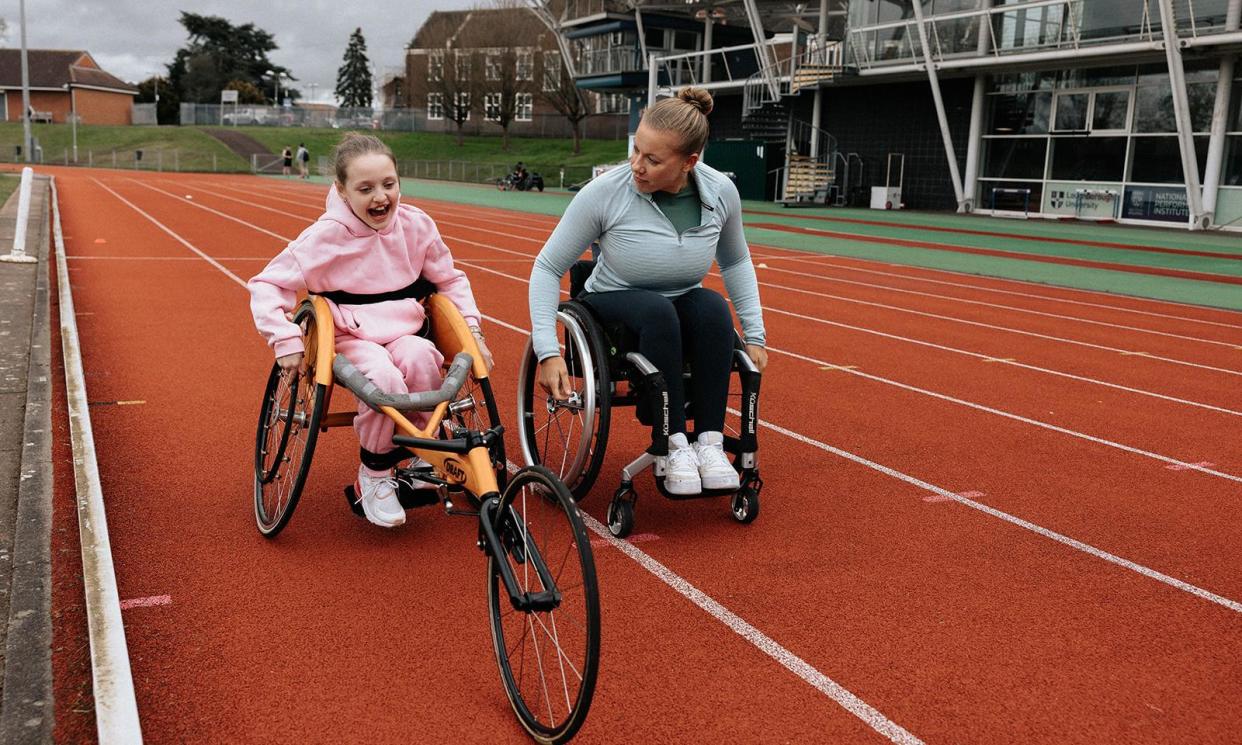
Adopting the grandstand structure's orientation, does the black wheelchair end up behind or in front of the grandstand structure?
in front

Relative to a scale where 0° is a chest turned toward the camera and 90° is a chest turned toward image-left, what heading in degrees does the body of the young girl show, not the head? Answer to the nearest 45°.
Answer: approximately 315°

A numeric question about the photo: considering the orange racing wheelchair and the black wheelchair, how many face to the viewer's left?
0

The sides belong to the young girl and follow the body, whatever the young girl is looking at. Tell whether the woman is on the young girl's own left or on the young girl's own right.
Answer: on the young girl's own left

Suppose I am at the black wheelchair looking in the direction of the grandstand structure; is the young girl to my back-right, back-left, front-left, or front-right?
back-left

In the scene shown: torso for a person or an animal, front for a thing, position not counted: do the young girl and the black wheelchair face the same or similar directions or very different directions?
same or similar directions

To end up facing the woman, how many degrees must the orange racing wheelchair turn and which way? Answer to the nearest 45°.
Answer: approximately 90° to its left

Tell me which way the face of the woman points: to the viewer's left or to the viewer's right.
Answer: to the viewer's left

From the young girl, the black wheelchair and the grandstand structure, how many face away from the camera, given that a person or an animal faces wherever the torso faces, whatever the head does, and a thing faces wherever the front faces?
0

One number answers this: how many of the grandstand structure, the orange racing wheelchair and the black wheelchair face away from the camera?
0

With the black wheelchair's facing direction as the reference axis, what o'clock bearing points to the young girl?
The young girl is roughly at 4 o'clock from the black wheelchair.

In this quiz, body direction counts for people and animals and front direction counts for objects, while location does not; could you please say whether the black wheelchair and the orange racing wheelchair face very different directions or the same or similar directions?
same or similar directions

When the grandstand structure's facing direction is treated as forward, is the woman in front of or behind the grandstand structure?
in front

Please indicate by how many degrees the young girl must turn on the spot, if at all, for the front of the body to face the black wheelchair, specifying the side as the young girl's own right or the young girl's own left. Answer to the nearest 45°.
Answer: approximately 45° to the young girl's own left

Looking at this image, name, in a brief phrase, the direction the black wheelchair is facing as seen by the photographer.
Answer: facing the viewer and to the right of the viewer
